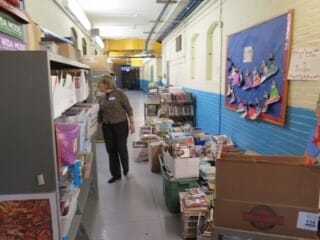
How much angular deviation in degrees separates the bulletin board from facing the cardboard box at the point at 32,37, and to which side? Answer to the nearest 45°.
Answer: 0° — it already faces it

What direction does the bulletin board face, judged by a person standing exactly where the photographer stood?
facing the viewer and to the left of the viewer

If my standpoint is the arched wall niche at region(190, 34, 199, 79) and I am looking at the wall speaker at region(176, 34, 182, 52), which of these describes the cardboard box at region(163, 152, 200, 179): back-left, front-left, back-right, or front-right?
back-left

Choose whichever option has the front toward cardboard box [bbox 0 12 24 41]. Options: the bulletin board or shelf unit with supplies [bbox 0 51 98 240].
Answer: the bulletin board

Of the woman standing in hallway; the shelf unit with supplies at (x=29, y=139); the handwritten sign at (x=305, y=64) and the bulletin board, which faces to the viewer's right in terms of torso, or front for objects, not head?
the shelf unit with supplies

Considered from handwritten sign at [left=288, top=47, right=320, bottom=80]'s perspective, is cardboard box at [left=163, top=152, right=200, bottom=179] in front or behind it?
in front

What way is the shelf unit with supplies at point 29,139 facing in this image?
to the viewer's right

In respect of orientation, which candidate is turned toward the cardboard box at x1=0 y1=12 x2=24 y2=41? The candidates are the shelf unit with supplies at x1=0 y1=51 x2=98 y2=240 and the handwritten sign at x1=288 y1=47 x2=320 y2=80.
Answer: the handwritten sign

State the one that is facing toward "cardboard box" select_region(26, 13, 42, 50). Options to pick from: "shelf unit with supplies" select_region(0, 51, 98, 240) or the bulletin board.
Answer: the bulletin board

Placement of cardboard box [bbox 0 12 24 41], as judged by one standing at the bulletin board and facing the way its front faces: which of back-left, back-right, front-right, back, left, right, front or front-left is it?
front

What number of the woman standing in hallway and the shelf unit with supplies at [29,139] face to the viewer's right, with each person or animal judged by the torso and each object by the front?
1

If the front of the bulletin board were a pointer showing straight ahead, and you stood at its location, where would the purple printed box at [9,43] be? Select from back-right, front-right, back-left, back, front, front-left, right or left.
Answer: front

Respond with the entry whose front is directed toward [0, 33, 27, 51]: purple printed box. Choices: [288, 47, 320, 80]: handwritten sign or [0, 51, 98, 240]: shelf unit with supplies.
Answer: [288, 47, 320, 80]: handwritten sign

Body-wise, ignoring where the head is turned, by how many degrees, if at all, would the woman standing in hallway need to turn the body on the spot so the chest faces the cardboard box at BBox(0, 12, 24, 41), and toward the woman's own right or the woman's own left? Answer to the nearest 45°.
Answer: approximately 45° to the woman's own left

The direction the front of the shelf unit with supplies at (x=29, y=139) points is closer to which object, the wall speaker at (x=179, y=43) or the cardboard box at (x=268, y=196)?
the cardboard box
